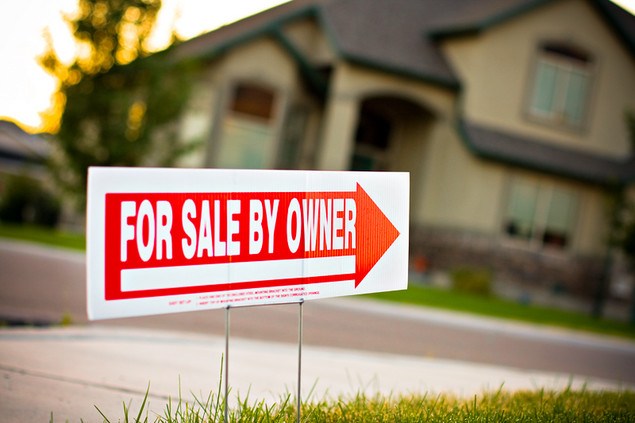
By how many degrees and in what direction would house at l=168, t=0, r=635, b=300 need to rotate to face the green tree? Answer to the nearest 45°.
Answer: approximately 45° to its right

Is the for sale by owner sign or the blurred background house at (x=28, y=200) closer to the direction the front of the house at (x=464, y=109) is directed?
the for sale by owner sign

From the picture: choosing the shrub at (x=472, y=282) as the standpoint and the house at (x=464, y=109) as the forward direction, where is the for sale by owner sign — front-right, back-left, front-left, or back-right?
back-left

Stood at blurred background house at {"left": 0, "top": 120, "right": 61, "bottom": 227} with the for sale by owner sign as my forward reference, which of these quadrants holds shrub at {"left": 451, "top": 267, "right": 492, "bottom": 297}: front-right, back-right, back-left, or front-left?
front-left

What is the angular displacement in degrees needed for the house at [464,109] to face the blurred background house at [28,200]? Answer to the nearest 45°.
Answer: approximately 90° to its right

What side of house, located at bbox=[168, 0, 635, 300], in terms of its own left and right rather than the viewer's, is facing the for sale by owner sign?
front

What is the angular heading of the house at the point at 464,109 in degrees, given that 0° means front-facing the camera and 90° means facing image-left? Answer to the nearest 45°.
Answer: approximately 0°
